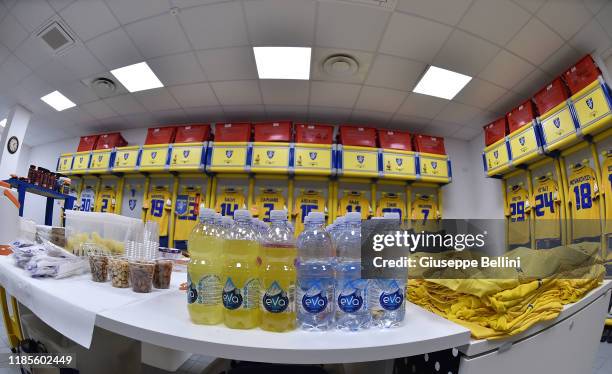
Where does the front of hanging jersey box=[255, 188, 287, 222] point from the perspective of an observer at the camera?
facing away from the viewer

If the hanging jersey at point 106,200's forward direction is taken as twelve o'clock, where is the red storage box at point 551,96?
The red storage box is roughly at 5 o'clock from the hanging jersey.

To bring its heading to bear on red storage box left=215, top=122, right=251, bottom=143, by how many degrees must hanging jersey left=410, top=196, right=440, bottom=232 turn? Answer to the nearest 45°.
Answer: approximately 135° to its left

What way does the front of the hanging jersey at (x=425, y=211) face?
away from the camera

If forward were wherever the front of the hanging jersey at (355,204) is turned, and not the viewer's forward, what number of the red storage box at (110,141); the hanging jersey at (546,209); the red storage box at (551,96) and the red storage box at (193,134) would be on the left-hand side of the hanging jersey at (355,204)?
2

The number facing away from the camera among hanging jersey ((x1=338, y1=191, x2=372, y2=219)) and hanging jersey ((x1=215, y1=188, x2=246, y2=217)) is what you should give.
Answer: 2

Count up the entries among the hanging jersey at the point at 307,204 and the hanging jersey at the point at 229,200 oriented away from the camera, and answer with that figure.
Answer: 2

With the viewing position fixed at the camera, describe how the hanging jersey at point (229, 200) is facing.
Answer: facing away from the viewer

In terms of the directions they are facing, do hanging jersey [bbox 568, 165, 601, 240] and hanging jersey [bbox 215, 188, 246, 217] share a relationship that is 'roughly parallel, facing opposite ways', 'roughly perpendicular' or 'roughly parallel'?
roughly perpendicular

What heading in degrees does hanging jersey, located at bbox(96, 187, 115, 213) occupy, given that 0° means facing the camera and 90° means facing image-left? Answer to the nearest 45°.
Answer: approximately 180°

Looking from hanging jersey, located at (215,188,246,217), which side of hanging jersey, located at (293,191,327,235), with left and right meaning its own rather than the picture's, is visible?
left

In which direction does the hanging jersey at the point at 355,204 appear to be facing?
away from the camera

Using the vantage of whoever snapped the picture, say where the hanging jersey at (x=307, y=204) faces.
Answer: facing away from the viewer

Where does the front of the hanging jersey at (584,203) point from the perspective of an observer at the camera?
facing away from the viewer and to the right of the viewer

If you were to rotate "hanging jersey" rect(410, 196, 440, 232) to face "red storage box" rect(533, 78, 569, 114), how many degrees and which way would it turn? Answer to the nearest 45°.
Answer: approximately 135° to its right
